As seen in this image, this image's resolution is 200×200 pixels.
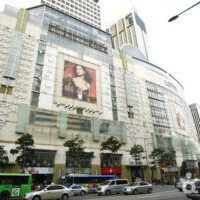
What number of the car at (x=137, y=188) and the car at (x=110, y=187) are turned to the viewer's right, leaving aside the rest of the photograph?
0

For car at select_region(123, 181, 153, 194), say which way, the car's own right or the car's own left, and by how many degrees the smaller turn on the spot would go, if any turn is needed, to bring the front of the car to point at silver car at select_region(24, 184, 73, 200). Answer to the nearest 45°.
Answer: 0° — it already faces it

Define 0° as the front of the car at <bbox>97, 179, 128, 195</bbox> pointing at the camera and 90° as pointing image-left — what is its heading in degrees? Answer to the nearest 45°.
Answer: approximately 45°

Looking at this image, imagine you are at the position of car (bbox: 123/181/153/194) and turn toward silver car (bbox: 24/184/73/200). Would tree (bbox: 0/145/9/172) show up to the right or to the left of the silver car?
right

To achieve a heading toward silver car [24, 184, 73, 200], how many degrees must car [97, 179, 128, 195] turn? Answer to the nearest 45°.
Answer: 0° — it already faces it
